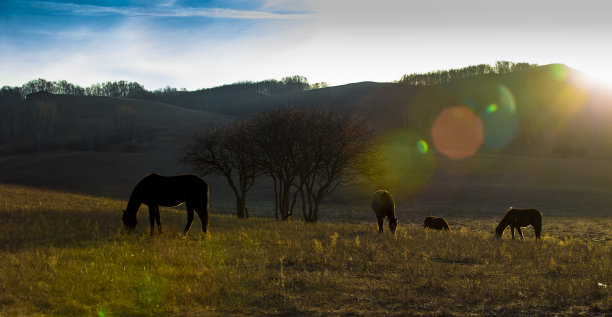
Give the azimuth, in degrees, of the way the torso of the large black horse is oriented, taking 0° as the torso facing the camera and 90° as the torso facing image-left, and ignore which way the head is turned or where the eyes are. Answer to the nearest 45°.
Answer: approximately 90°

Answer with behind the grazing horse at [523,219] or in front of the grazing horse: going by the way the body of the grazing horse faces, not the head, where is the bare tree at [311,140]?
in front

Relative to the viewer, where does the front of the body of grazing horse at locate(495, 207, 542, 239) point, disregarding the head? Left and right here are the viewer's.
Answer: facing to the left of the viewer
